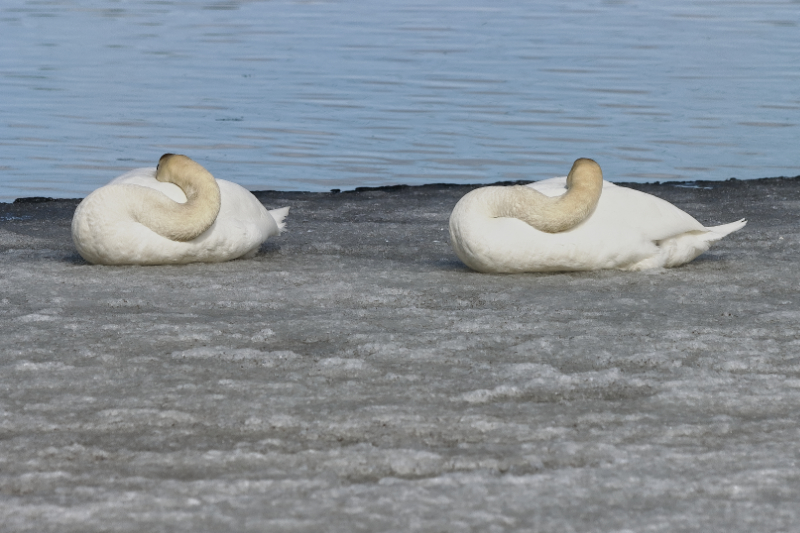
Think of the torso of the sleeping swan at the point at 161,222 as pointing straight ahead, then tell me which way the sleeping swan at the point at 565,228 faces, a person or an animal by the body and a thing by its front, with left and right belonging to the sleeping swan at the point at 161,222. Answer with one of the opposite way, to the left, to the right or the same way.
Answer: the same way

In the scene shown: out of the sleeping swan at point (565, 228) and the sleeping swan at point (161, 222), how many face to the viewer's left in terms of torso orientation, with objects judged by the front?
2

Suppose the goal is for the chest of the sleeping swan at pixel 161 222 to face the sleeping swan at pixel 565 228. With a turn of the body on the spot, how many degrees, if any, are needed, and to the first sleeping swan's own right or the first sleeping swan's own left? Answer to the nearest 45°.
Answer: approximately 180°

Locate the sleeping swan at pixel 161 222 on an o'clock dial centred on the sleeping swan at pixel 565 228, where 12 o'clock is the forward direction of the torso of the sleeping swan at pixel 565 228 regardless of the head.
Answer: the sleeping swan at pixel 161 222 is roughly at 12 o'clock from the sleeping swan at pixel 565 228.

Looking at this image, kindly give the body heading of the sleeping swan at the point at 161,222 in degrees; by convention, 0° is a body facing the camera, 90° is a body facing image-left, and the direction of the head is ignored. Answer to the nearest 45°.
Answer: approximately 90°

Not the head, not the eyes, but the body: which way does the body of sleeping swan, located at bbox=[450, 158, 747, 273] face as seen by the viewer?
to the viewer's left
